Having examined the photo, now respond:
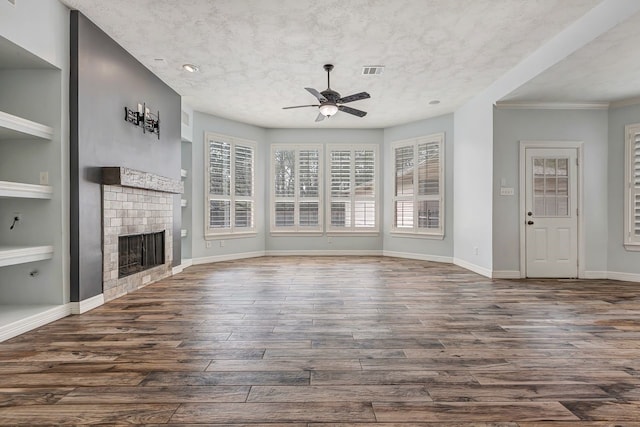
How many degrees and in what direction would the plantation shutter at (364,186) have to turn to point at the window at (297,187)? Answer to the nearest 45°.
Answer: approximately 90° to its right

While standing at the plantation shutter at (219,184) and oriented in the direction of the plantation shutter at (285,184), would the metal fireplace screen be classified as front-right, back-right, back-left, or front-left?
back-right

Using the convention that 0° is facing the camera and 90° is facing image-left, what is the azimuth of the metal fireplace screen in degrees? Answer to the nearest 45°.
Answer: approximately 315°

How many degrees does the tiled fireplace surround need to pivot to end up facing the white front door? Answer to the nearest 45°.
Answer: approximately 45° to its left

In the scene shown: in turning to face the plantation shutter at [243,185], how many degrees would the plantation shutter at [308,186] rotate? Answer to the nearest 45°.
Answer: approximately 90° to its right

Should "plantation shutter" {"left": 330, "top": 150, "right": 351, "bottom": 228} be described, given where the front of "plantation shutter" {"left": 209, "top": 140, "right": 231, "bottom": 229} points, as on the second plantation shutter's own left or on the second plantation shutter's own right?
on the second plantation shutter's own left
